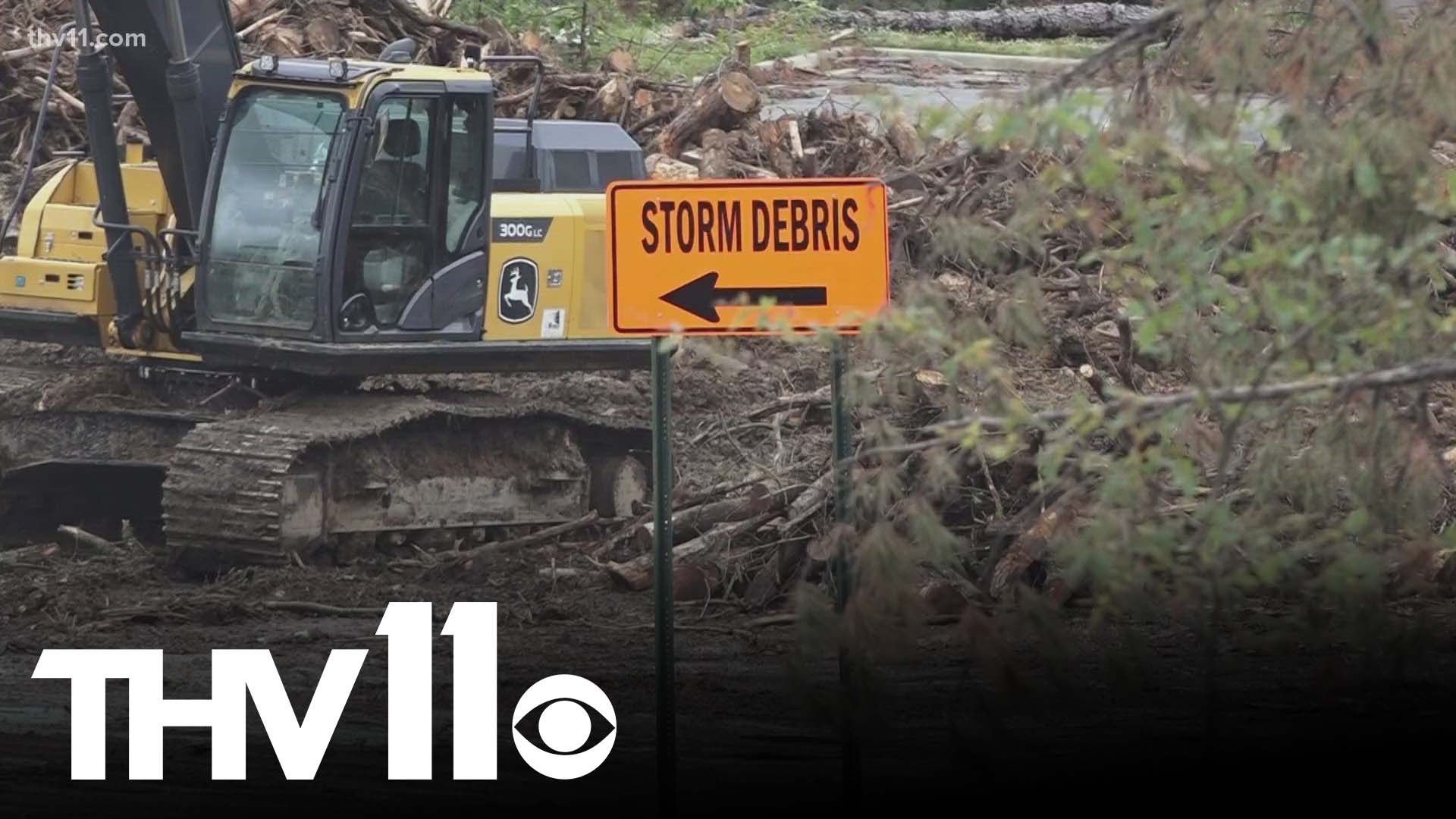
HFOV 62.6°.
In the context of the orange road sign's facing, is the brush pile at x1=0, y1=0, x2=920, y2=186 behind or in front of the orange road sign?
behind

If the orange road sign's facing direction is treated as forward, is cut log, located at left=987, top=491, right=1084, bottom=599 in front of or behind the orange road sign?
behind

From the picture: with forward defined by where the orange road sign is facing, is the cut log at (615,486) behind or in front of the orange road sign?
behind

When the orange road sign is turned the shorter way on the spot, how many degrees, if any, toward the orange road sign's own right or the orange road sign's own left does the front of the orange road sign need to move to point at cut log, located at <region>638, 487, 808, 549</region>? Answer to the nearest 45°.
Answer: approximately 180°

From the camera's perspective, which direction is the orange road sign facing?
toward the camera

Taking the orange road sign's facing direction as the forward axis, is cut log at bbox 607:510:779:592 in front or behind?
behind

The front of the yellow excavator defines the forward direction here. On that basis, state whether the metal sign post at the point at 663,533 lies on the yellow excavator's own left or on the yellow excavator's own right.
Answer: on the yellow excavator's own left

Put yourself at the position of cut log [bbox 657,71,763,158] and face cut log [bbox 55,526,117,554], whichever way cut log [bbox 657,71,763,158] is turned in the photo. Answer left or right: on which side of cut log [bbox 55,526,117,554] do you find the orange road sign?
left

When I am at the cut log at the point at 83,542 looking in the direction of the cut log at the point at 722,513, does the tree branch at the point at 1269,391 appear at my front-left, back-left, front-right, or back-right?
front-right

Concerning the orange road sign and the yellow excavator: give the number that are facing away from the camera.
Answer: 0

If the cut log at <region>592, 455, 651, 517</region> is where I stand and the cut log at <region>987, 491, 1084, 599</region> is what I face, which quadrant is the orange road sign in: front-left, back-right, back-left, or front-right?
front-right

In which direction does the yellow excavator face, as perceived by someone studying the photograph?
facing the viewer and to the left of the viewer
